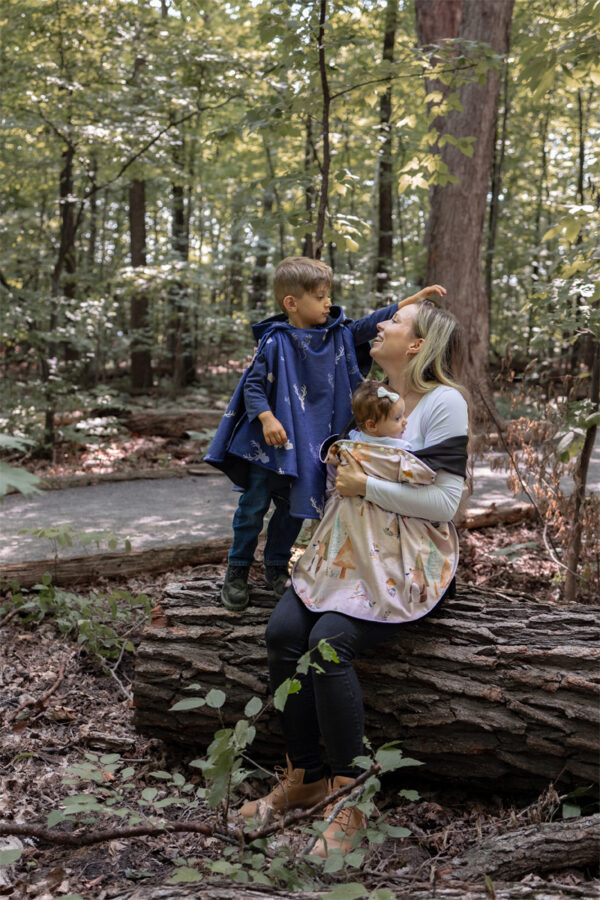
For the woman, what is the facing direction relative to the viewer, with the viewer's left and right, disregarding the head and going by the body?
facing the viewer and to the left of the viewer

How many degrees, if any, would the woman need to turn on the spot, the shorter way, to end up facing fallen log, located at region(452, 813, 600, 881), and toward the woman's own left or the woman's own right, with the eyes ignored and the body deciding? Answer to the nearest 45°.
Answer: approximately 90° to the woman's own left

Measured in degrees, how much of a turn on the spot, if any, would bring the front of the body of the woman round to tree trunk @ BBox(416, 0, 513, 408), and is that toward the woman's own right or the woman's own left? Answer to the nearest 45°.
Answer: approximately 135° to the woman's own right

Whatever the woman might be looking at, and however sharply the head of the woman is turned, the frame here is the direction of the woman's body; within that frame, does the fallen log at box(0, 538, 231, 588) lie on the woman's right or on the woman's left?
on the woman's right

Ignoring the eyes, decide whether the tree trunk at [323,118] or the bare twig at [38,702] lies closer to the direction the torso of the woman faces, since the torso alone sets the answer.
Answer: the bare twig

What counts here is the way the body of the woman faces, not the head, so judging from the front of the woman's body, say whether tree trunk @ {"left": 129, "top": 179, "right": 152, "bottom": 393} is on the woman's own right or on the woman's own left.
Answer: on the woman's own right

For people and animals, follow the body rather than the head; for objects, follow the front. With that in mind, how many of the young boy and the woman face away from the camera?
0

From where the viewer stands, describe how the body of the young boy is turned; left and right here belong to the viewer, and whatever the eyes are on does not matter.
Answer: facing the viewer and to the right of the viewer

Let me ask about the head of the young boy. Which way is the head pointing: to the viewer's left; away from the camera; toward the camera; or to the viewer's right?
to the viewer's right

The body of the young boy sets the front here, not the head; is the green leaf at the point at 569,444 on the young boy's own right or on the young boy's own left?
on the young boy's own left

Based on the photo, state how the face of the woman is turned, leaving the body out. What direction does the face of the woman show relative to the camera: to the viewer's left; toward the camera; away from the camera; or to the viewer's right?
to the viewer's left

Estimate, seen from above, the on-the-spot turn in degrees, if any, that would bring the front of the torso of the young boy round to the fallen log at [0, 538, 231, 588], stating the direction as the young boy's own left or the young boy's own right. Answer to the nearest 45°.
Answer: approximately 180°

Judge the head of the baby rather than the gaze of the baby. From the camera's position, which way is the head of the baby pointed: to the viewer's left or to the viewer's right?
to the viewer's right
